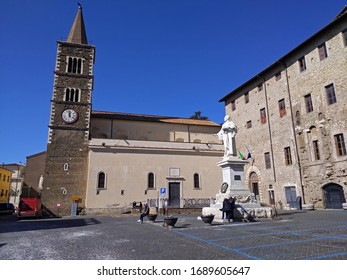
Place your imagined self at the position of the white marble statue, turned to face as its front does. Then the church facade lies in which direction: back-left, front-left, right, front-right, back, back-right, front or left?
back-right

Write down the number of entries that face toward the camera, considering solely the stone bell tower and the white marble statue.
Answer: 2

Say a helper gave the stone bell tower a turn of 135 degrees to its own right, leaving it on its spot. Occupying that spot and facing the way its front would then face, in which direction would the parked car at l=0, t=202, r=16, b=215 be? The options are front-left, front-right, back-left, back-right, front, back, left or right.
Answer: front

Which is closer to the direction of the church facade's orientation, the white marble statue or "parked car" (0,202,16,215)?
the white marble statue

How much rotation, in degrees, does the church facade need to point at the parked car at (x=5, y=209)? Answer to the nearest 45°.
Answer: approximately 135° to its right

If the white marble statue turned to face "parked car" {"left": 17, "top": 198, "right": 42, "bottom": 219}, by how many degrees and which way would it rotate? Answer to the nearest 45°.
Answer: approximately 90° to its right

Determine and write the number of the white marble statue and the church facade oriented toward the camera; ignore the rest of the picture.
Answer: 2

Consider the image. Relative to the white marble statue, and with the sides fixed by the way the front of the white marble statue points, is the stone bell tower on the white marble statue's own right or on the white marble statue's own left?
on the white marble statue's own right

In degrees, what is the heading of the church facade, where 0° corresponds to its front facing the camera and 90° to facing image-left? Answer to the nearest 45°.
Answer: approximately 0°

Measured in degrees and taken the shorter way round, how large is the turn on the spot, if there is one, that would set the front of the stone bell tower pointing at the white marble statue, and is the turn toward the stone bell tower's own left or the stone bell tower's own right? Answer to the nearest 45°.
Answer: approximately 45° to the stone bell tower's own left

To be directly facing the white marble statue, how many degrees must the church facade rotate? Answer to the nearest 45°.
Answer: approximately 45° to its left
